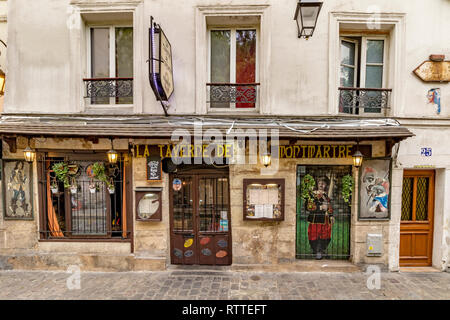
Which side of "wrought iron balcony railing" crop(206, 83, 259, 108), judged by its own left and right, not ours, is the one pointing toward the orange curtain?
right

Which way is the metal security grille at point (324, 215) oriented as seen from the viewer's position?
toward the camera

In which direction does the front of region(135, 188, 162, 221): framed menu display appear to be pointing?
toward the camera

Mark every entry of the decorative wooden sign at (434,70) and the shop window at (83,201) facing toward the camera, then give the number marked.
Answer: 2

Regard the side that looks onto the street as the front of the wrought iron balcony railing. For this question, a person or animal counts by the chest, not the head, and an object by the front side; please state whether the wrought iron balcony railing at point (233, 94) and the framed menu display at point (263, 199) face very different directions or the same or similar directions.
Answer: same or similar directions

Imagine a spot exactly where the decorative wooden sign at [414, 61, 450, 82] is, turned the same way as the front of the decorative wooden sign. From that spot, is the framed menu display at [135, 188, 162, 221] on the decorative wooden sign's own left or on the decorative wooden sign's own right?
on the decorative wooden sign's own right

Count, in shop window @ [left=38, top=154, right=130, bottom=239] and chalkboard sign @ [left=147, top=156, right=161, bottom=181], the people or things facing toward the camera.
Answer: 2

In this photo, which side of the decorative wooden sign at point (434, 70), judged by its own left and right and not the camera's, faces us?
front

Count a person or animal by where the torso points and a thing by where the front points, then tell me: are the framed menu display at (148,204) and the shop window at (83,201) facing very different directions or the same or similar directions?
same or similar directions

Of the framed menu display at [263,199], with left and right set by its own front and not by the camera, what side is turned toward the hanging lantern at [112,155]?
right

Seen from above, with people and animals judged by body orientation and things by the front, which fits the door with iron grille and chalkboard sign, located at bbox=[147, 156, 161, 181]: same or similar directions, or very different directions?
same or similar directions

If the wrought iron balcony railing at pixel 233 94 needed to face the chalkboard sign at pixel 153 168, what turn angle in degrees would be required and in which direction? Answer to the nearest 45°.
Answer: approximately 90° to its right
